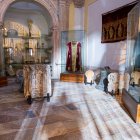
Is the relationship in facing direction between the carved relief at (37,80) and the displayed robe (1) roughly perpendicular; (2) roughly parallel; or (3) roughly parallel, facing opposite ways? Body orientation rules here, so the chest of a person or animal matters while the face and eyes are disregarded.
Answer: roughly parallel

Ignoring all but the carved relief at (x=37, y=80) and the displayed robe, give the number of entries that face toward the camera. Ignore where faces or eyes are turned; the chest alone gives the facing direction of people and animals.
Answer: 2

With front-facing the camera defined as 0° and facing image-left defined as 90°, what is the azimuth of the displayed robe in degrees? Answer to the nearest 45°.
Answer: approximately 0°

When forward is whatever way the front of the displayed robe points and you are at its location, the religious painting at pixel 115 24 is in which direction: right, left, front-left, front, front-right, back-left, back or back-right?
front-left

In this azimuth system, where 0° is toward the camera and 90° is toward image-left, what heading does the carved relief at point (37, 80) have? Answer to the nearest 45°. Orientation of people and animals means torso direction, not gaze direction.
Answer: approximately 0°

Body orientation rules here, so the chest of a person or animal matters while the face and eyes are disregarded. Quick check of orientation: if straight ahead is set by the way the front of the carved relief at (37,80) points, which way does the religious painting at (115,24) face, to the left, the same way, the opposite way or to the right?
to the right

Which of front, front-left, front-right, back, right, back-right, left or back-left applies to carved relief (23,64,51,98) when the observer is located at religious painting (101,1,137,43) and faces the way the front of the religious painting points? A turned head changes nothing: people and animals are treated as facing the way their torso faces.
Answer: front

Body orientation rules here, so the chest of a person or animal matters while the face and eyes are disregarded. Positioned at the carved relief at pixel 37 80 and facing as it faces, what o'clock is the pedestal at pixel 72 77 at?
The pedestal is roughly at 7 o'clock from the carved relief.

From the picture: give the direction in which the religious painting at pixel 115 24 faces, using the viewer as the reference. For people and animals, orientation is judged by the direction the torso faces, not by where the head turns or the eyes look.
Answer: facing the viewer and to the left of the viewer

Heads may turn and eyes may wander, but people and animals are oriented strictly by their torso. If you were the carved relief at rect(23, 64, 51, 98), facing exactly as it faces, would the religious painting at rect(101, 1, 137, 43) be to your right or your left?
on your left
